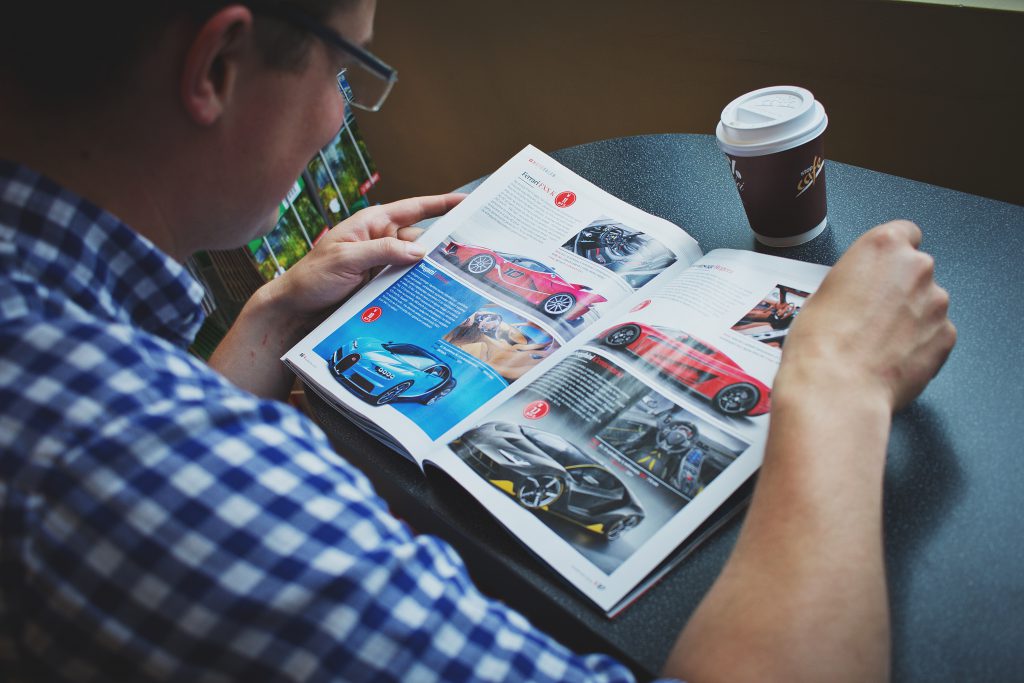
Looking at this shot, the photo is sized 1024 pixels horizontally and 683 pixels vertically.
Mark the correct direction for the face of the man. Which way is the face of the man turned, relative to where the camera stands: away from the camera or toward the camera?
away from the camera

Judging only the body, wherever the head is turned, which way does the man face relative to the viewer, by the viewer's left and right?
facing away from the viewer and to the right of the viewer
